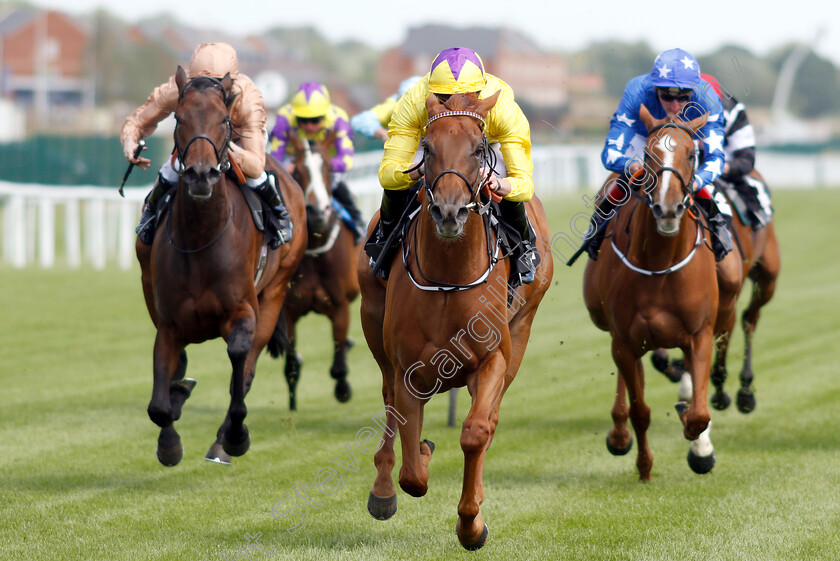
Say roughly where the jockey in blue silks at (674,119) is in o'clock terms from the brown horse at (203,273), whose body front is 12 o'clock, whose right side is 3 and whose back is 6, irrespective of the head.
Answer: The jockey in blue silks is roughly at 9 o'clock from the brown horse.

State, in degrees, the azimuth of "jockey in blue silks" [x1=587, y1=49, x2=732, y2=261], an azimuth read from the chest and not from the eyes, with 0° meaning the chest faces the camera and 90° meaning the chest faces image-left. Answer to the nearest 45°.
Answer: approximately 0°

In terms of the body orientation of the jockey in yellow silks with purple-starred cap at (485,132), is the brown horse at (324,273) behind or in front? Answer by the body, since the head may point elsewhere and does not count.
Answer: behind

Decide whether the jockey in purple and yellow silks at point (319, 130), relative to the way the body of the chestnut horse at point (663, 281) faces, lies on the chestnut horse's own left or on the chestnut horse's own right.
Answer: on the chestnut horse's own right

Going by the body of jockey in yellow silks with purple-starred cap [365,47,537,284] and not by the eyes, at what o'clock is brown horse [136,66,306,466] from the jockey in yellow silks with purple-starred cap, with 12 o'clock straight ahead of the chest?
The brown horse is roughly at 4 o'clock from the jockey in yellow silks with purple-starred cap.

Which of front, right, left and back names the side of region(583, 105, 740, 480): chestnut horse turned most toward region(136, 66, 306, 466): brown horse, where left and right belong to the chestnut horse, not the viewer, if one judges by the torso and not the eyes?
right

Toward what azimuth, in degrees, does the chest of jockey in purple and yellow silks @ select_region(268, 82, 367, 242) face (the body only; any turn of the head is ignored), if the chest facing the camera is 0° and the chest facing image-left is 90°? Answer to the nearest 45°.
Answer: approximately 0°
